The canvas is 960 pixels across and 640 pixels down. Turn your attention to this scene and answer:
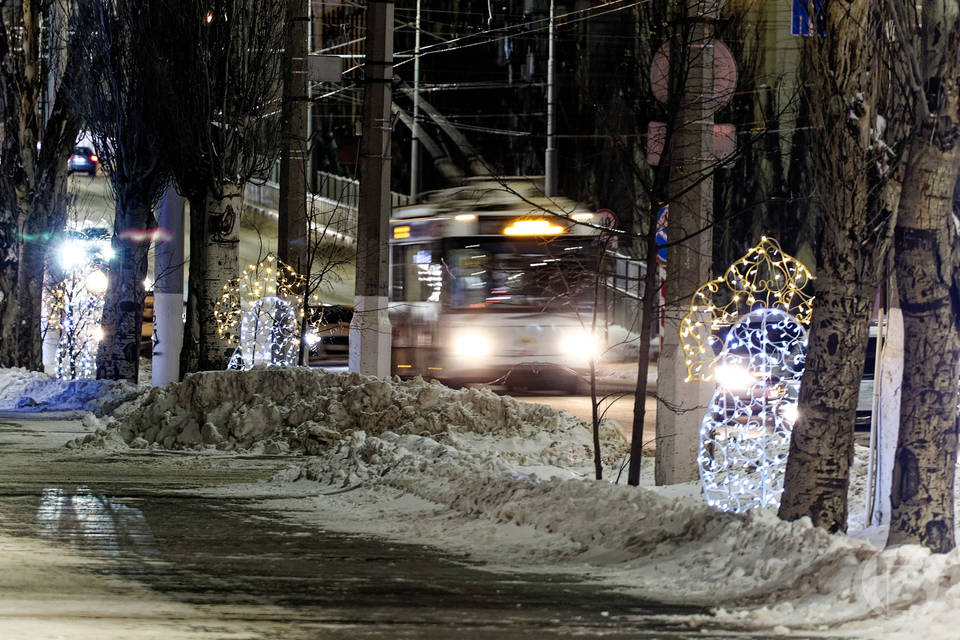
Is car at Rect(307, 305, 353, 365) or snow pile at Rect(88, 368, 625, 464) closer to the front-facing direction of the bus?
the snow pile

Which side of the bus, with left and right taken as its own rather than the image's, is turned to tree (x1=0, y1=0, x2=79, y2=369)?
right

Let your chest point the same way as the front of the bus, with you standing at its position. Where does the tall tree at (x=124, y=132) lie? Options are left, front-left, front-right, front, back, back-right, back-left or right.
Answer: right

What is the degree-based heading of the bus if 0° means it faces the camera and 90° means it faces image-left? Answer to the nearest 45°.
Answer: approximately 0°

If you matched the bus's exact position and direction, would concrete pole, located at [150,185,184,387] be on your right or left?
on your right

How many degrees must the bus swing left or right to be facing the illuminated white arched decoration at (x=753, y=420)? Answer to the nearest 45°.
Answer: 0° — it already faces it

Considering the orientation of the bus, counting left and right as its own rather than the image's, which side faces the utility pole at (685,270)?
front

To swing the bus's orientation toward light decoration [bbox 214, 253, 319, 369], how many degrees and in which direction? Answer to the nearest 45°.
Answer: approximately 45° to its right

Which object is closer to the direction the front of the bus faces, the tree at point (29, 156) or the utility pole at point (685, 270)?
the utility pole

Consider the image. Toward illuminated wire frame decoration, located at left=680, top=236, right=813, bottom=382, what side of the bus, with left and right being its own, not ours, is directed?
front

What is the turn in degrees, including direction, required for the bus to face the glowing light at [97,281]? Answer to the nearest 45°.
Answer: approximately 90° to its right

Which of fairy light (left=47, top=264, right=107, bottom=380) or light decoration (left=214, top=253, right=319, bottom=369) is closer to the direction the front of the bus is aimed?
the light decoration
